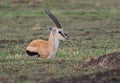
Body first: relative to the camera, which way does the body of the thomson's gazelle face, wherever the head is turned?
to the viewer's right
